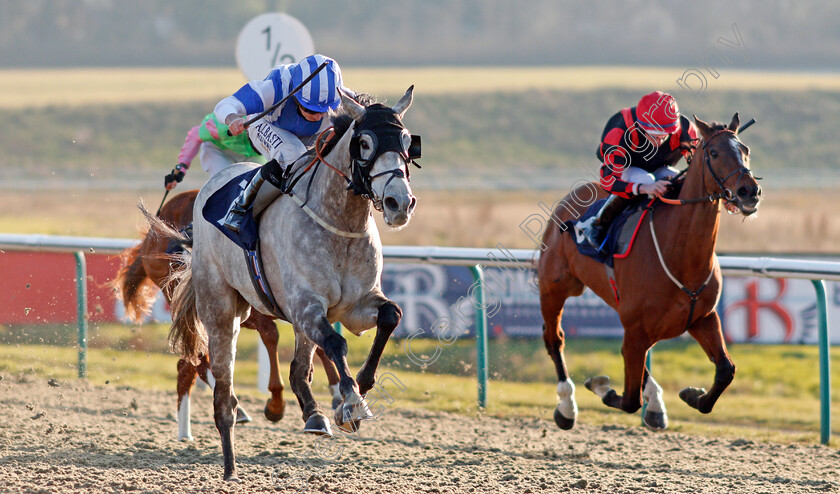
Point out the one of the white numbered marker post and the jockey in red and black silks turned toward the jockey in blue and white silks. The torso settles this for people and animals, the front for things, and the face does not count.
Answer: the white numbered marker post

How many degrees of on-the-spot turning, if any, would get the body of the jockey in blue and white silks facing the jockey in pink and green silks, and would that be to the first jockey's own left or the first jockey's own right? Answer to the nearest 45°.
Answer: approximately 135° to the first jockey's own left

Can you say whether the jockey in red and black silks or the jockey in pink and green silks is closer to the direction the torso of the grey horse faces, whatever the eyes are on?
the jockey in red and black silks

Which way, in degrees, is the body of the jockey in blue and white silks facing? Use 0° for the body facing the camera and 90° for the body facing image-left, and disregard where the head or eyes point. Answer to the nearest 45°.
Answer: approximately 315°

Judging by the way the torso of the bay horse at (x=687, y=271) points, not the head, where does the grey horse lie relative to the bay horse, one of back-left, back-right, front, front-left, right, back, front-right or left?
right

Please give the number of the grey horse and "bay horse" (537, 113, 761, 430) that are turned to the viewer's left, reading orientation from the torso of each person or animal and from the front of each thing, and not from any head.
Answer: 0

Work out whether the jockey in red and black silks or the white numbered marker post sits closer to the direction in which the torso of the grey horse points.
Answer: the jockey in red and black silks

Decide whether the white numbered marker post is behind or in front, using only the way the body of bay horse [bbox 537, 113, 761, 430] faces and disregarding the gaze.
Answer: behind

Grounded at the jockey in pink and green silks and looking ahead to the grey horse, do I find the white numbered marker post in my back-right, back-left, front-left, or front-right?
back-left
